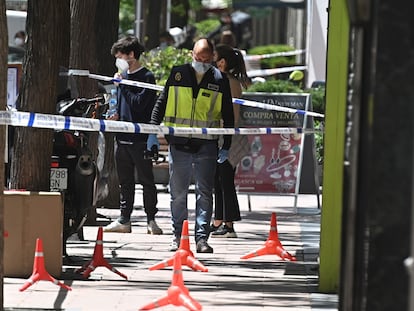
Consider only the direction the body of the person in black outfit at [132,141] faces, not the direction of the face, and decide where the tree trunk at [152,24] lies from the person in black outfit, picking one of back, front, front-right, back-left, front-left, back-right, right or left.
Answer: back-right

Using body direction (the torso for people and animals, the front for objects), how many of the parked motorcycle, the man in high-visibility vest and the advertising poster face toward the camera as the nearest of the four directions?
2

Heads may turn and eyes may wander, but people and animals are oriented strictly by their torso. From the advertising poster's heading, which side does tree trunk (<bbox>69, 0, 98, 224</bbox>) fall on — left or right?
on its right

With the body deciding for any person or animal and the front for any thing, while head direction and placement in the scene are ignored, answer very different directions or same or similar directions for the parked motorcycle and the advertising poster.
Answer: very different directions

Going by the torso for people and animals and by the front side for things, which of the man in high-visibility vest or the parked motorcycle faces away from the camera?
the parked motorcycle

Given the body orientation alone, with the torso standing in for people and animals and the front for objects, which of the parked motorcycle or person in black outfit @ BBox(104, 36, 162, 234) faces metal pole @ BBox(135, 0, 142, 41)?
the parked motorcycle

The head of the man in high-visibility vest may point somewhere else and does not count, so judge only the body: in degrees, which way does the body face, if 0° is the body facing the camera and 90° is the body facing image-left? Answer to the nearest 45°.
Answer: approximately 0°

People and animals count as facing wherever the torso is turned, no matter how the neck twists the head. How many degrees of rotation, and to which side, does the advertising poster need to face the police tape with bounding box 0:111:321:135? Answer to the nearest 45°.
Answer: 0° — it already faces it

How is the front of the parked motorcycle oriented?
away from the camera

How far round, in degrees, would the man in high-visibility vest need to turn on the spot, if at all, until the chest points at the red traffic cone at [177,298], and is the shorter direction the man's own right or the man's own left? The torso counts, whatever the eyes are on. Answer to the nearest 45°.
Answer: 0° — they already face it

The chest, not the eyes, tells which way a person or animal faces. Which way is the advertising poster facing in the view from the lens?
facing the viewer

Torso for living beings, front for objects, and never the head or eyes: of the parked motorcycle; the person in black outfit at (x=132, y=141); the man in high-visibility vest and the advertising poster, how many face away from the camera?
1

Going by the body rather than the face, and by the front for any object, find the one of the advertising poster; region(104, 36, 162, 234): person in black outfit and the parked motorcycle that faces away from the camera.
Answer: the parked motorcycle
